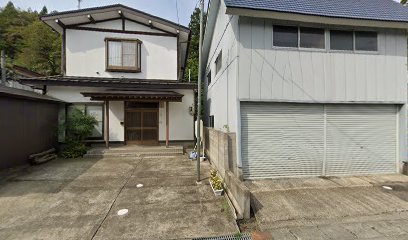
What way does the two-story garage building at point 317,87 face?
toward the camera

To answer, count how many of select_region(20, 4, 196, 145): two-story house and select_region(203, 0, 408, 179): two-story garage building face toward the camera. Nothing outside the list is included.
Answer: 2

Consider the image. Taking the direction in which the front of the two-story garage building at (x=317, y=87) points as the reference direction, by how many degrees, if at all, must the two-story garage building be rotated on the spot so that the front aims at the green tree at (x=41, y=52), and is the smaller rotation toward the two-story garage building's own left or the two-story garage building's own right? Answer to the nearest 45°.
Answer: approximately 90° to the two-story garage building's own right

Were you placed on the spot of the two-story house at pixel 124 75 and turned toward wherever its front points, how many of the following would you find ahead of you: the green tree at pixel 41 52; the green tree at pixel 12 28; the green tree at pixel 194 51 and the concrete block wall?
1

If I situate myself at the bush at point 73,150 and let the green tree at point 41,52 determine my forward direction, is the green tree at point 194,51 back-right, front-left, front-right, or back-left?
front-right

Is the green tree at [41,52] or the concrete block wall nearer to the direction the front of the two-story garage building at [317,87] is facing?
the concrete block wall

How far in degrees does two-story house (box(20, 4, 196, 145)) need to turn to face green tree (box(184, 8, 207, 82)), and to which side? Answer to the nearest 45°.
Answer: approximately 135° to its left

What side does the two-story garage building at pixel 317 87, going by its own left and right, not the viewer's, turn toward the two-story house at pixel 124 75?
right

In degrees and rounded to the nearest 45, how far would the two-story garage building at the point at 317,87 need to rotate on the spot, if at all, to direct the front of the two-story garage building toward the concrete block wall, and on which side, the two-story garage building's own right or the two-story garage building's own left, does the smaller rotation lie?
approximately 45° to the two-story garage building's own right

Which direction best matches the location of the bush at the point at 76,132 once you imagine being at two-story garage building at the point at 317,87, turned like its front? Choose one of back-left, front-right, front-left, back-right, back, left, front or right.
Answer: right

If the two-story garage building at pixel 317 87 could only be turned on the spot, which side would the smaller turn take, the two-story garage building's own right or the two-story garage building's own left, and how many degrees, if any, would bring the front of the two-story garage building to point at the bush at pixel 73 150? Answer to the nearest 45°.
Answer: approximately 90° to the two-story garage building's own right

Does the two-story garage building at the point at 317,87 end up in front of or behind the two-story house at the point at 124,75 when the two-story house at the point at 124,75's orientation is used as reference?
in front

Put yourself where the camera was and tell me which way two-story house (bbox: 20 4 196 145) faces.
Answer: facing the viewer

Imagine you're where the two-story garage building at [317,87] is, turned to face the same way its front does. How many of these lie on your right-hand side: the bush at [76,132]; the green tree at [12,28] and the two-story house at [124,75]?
3
